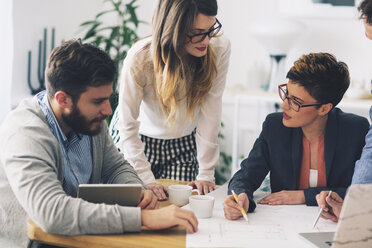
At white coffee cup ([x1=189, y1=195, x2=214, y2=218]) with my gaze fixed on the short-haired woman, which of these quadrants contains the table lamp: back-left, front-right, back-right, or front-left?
front-left

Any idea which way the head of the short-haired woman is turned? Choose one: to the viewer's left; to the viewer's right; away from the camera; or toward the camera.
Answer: to the viewer's left

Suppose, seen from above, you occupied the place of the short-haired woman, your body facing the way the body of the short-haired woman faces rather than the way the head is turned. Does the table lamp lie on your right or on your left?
on your right

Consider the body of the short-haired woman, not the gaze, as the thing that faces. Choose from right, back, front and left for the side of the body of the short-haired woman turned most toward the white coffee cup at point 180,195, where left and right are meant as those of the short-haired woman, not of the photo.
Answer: front

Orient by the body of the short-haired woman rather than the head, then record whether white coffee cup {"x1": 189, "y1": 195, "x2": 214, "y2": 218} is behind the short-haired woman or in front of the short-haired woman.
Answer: in front

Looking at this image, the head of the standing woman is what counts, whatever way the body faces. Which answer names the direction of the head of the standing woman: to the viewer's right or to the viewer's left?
to the viewer's right

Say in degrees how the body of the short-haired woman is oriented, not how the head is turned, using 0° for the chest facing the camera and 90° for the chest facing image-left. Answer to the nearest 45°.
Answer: approximately 45°
